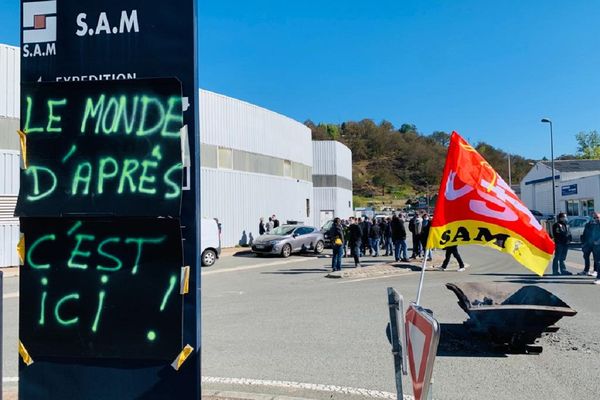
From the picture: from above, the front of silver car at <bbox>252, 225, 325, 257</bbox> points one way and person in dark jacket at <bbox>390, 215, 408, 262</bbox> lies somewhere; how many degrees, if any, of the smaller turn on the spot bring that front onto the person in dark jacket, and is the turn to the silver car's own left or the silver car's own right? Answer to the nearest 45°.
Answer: approximately 90° to the silver car's own left

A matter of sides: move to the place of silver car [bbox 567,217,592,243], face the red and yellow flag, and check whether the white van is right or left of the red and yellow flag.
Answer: right

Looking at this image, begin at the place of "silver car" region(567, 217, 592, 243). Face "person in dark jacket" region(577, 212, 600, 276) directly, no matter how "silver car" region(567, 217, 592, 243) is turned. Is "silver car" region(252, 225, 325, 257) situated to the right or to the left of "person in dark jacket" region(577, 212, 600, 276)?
right

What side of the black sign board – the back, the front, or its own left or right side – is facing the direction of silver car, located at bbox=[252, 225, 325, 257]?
back

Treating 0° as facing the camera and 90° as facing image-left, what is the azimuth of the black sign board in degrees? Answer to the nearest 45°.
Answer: approximately 0°

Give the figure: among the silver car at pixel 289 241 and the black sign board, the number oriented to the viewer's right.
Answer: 0

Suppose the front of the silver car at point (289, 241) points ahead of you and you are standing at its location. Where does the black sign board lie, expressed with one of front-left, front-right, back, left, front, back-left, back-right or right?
front-left

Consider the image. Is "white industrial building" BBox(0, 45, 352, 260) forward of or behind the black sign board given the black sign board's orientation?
behind

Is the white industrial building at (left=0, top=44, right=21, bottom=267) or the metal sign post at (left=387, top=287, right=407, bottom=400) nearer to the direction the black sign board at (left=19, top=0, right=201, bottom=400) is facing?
the metal sign post

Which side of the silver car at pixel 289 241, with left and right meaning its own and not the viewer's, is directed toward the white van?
front

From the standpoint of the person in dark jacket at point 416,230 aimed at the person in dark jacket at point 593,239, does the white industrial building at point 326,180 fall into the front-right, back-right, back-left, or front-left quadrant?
back-left

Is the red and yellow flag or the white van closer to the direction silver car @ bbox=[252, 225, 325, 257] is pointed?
the white van

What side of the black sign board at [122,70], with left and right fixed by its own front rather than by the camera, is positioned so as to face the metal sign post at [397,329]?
left

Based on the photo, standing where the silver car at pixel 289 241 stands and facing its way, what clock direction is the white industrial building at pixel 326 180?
The white industrial building is roughly at 5 o'clock from the silver car.
